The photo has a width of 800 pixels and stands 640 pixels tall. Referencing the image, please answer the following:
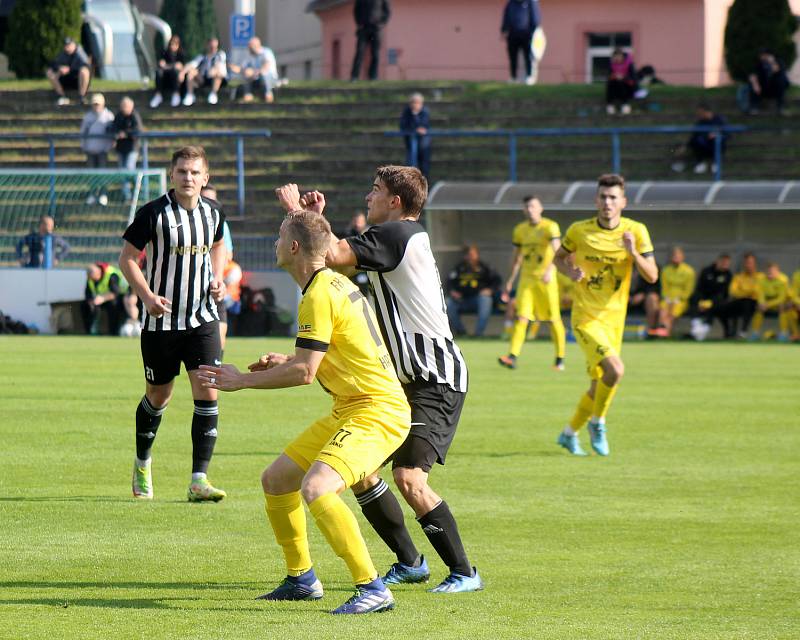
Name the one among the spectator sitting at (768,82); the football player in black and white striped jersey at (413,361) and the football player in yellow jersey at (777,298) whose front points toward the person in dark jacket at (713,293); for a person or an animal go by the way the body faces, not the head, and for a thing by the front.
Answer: the spectator sitting

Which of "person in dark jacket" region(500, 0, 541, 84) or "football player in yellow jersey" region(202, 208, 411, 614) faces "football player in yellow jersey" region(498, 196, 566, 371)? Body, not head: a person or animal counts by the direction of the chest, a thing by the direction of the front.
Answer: the person in dark jacket

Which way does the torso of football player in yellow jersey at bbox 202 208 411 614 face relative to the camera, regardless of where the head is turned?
to the viewer's left

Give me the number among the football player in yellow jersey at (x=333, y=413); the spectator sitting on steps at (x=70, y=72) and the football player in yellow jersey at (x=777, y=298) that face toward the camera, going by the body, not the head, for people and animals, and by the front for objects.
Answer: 2

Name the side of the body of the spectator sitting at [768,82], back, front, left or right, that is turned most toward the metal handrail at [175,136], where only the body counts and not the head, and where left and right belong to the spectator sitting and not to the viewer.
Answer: right

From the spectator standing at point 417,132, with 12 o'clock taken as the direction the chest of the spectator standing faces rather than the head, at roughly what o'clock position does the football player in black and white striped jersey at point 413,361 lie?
The football player in black and white striped jersey is roughly at 12 o'clock from the spectator standing.

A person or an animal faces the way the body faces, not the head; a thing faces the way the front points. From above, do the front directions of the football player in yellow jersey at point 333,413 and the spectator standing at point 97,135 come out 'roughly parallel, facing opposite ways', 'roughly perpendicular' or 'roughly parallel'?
roughly perpendicular

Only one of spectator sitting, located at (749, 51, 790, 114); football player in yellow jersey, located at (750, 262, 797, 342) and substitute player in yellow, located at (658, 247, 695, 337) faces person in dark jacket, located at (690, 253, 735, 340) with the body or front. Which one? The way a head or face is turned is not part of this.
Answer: the spectator sitting
